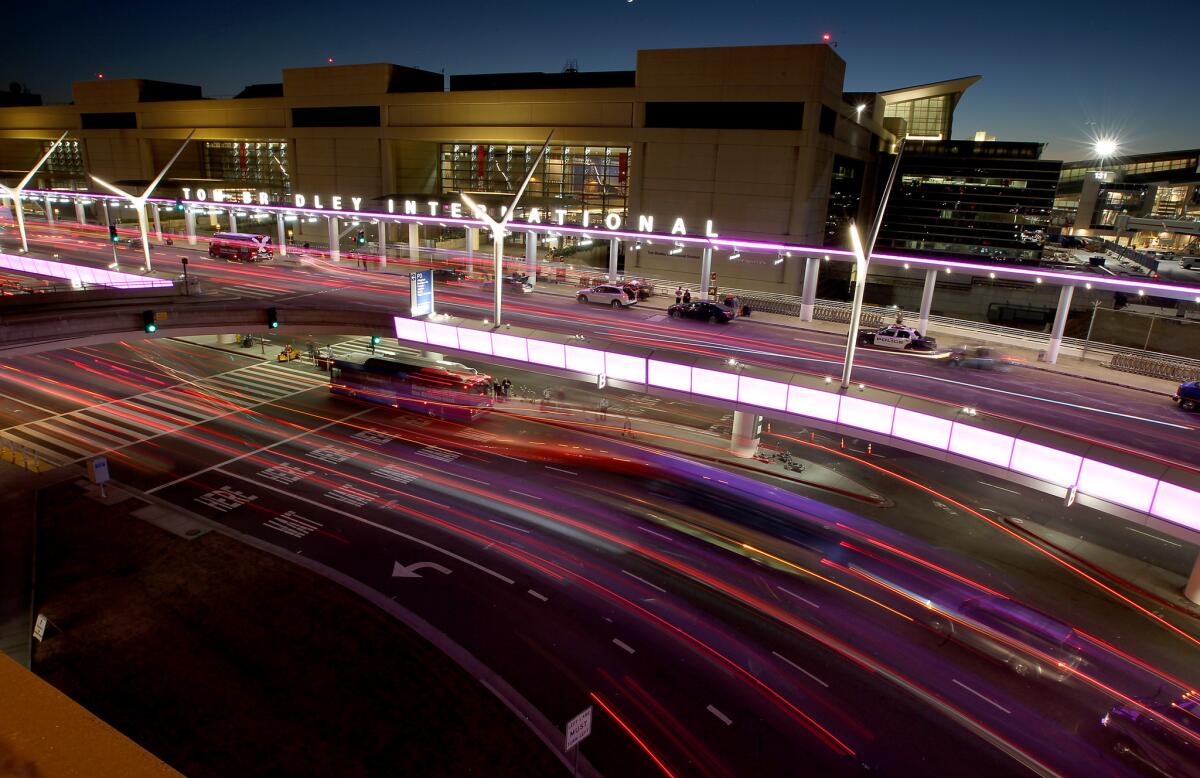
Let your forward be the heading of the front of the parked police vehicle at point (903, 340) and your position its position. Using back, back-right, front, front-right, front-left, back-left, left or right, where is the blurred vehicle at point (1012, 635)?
left

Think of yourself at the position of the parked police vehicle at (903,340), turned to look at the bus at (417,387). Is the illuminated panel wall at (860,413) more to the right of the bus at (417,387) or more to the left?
left

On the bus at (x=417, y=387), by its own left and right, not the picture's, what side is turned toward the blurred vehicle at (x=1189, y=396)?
back

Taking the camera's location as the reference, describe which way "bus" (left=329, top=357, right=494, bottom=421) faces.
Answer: facing away from the viewer and to the left of the viewer

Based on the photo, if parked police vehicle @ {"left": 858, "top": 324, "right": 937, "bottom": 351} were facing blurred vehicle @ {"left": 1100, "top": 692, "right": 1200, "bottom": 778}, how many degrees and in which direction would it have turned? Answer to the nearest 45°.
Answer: approximately 90° to its left

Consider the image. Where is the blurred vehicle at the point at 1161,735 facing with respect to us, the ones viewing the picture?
facing away from the viewer and to the left of the viewer

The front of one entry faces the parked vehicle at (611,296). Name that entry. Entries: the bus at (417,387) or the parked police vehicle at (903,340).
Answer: the parked police vehicle at (903,340)
